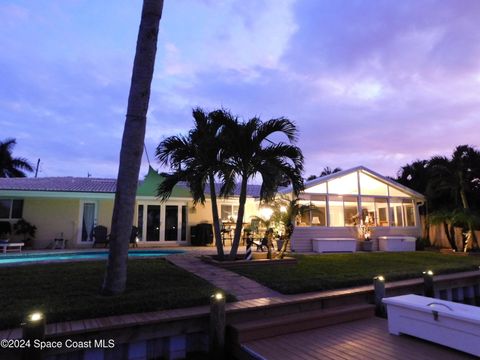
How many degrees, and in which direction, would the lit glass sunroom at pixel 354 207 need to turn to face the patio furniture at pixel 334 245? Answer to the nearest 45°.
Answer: approximately 45° to its right

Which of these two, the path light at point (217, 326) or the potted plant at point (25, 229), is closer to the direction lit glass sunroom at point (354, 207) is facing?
the path light

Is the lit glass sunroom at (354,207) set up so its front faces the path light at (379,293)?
yes

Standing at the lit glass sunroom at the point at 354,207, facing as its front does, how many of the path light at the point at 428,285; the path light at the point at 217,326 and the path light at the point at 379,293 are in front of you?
3

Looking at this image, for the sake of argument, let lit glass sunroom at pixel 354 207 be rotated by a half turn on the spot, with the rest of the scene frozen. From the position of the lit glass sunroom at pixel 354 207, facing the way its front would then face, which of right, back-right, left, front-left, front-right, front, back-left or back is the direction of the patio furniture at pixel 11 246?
back-left

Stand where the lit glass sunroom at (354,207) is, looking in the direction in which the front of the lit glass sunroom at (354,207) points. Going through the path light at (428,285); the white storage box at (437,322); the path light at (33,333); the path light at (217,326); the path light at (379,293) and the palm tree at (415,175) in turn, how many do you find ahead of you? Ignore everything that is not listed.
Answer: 5

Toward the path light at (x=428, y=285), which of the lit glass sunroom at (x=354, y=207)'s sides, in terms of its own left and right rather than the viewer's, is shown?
front
